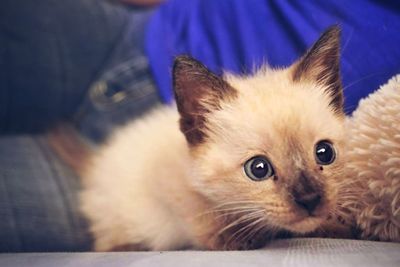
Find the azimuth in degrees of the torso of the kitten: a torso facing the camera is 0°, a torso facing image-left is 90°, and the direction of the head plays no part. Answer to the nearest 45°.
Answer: approximately 315°
